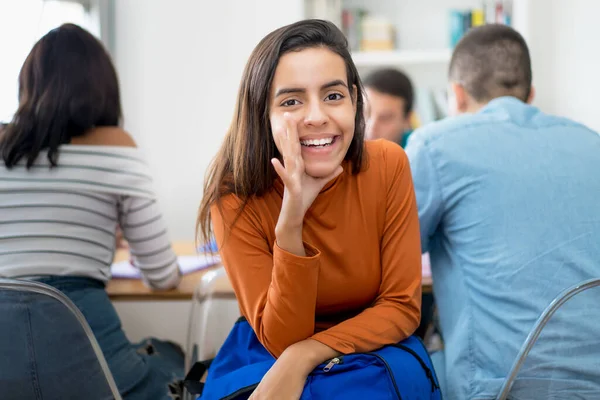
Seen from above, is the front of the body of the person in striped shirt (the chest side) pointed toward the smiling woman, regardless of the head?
no

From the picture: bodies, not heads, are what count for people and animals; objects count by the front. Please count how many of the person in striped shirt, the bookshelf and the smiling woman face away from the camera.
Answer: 1

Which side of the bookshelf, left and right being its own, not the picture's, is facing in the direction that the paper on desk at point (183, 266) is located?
front

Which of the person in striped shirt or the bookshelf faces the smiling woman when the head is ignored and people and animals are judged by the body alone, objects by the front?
the bookshelf

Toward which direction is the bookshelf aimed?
toward the camera

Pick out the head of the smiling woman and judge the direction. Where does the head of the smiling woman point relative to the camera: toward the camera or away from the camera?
toward the camera

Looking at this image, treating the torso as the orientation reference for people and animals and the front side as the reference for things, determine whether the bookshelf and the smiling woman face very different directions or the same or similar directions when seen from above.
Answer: same or similar directions

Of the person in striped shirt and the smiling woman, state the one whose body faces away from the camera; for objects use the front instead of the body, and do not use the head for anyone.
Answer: the person in striped shirt

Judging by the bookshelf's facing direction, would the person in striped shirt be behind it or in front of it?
in front

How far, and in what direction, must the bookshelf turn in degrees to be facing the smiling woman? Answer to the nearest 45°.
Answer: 0° — it already faces them

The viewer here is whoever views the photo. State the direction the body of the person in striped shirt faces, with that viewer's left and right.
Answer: facing away from the viewer

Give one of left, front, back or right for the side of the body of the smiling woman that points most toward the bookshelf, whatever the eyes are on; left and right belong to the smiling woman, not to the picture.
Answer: back

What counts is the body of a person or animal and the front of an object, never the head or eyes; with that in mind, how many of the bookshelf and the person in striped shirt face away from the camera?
1

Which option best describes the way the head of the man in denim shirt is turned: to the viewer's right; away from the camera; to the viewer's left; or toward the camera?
away from the camera

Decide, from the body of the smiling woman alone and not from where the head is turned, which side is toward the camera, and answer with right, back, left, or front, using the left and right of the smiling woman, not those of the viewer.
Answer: front

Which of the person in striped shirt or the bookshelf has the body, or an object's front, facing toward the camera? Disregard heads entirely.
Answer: the bookshelf

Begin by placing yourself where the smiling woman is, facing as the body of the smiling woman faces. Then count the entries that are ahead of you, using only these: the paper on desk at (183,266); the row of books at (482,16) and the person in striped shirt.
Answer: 0

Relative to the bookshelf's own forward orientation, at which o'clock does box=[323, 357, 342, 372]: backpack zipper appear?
The backpack zipper is roughly at 12 o'clock from the bookshelf.

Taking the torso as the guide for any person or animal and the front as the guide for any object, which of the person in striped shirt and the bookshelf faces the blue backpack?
the bookshelf
